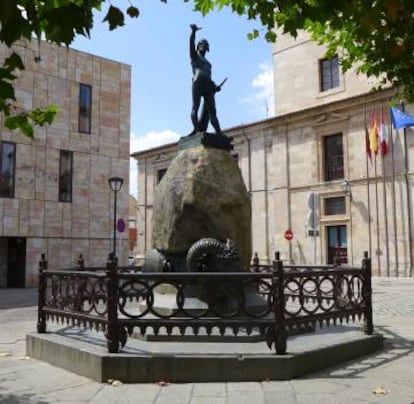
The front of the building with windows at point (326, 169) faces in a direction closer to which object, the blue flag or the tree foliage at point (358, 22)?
the tree foliage

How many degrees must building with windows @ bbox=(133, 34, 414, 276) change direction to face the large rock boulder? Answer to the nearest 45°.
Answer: approximately 45° to its left

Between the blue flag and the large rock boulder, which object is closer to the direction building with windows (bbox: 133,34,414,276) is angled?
the large rock boulder

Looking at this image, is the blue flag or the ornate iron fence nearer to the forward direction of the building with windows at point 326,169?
the ornate iron fence

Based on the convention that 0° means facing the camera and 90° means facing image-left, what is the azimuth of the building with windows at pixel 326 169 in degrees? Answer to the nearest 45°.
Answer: approximately 45°

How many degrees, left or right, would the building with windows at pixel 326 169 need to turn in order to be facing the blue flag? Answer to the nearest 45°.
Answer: approximately 90° to its left

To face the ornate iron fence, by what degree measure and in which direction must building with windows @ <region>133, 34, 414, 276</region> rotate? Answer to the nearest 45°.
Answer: approximately 45° to its left
